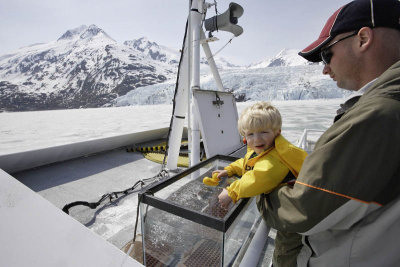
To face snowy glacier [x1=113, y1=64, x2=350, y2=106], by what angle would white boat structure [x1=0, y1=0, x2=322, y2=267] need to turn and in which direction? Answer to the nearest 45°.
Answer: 0° — it already faces it

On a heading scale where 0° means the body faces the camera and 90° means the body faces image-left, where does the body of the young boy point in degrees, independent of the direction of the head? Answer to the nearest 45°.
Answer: approximately 45°

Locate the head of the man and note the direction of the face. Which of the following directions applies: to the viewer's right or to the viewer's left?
to the viewer's left

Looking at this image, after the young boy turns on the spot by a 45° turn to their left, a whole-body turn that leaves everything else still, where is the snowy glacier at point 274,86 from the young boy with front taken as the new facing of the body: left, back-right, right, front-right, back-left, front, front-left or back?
back

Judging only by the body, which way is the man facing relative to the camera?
to the viewer's left
